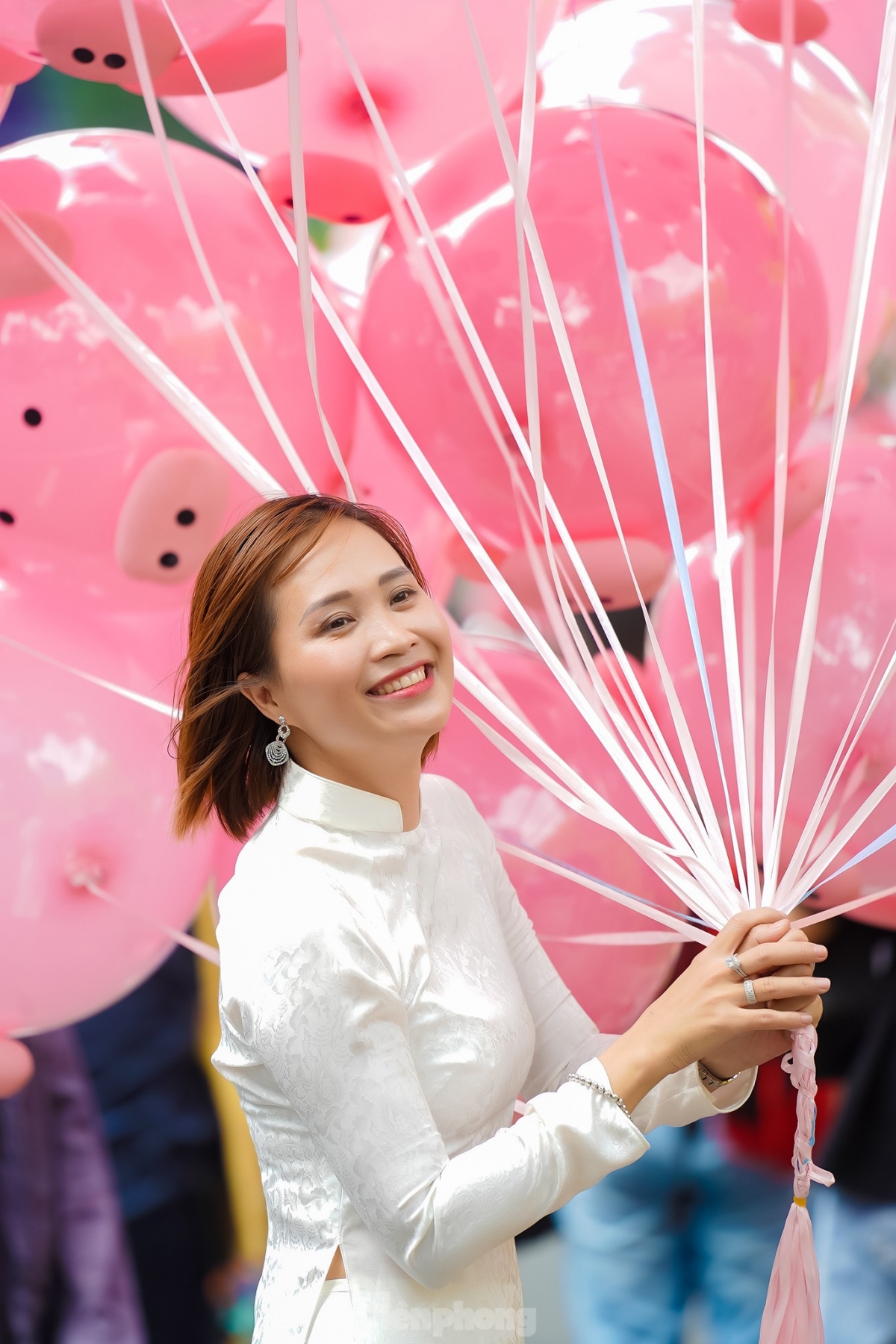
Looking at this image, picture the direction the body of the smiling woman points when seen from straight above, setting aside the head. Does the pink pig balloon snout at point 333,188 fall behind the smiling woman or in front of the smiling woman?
behind

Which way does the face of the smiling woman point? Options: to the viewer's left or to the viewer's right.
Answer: to the viewer's right

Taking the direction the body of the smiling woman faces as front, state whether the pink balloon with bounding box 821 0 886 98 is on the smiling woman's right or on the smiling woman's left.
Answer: on the smiling woman's left

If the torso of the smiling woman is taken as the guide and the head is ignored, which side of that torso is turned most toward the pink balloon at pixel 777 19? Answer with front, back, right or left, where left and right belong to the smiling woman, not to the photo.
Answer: left

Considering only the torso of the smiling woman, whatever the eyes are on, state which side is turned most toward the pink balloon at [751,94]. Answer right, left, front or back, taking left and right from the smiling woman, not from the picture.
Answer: left

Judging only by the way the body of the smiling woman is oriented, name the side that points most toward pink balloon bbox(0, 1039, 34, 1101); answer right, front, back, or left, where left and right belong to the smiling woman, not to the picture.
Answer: back

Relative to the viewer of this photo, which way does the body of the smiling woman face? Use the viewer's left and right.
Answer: facing the viewer and to the right of the viewer

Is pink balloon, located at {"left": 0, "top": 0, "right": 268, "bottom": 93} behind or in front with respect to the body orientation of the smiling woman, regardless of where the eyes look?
behind
